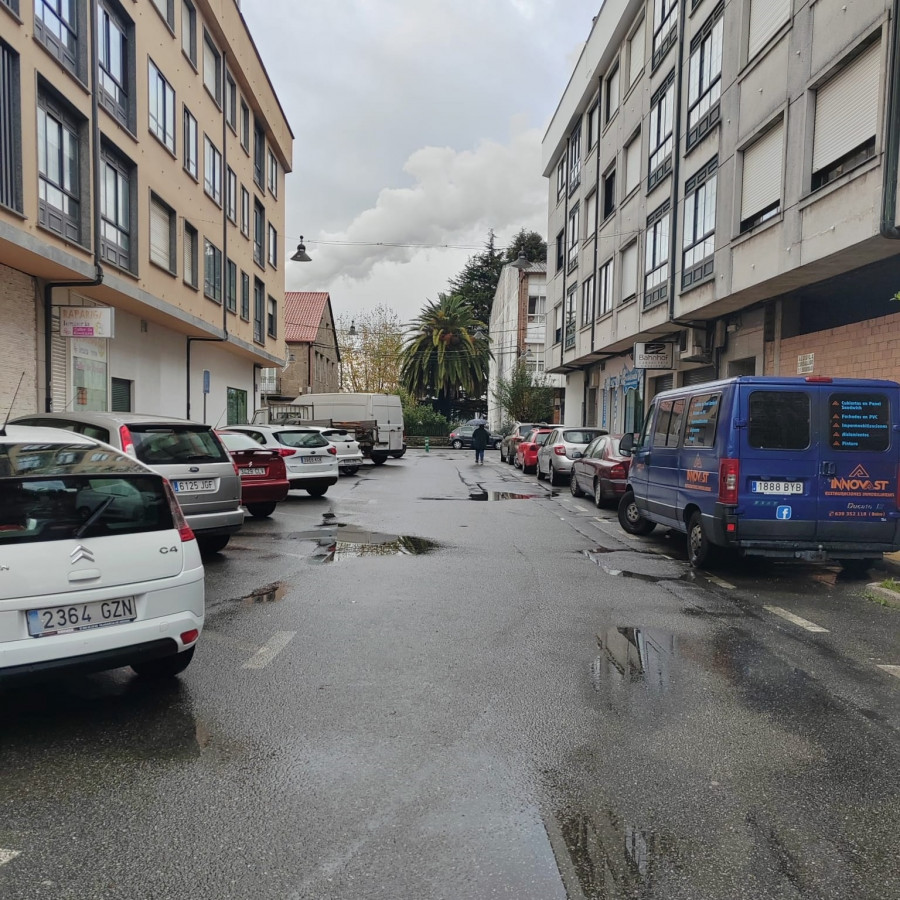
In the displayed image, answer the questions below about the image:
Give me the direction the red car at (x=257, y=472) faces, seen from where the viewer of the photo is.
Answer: facing away from the viewer and to the left of the viewer

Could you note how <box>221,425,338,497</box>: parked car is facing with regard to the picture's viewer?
facing away from the viewer and to the left of the viewer

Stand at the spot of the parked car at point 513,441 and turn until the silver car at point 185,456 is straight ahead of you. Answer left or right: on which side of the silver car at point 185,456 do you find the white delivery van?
right

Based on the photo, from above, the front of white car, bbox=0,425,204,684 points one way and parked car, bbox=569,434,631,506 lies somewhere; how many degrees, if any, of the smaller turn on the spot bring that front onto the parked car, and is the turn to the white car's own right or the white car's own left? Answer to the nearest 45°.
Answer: approximately 90° to the white car's own right

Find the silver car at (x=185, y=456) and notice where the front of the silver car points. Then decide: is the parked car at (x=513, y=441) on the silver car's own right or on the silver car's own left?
on the silver car's own right
